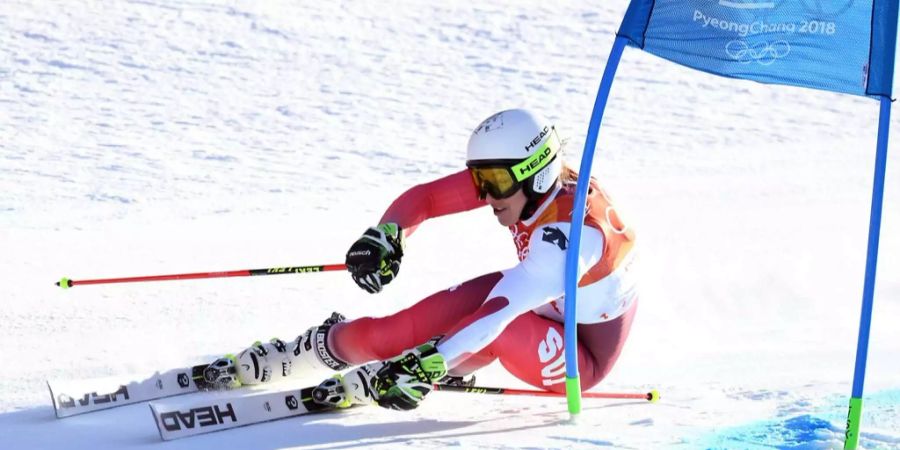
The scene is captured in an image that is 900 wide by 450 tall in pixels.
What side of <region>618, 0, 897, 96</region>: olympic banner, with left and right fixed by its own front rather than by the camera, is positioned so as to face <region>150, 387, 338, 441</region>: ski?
right

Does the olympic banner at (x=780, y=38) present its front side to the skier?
no

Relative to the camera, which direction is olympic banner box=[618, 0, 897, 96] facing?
toward the camera
